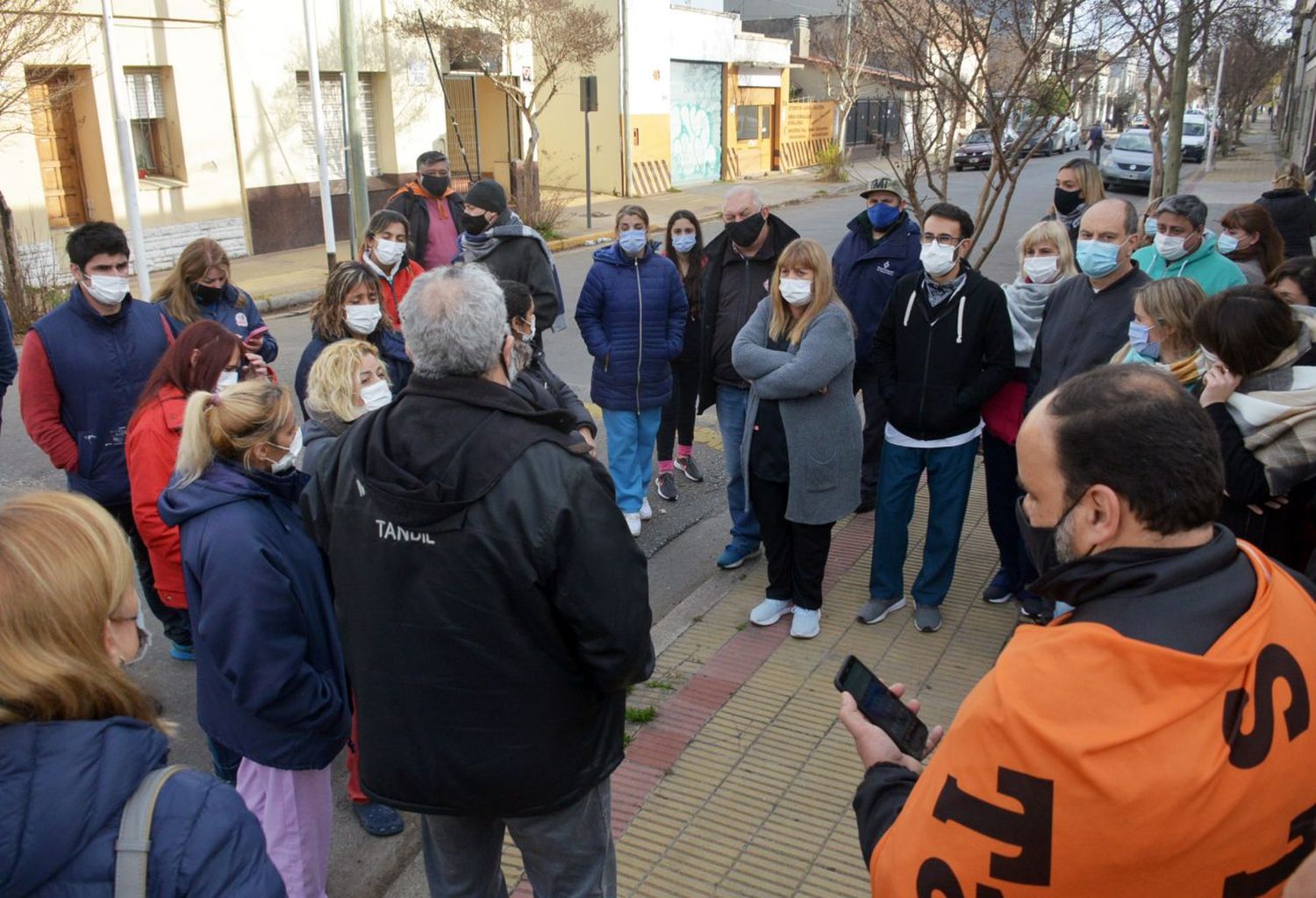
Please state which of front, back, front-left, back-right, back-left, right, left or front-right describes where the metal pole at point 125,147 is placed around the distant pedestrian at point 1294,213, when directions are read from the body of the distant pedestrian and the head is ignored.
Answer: left

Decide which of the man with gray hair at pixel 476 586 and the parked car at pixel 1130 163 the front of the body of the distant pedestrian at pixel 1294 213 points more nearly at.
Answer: the parked car

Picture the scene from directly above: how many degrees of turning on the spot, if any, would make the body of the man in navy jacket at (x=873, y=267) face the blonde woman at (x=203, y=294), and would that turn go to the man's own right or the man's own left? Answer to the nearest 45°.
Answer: approximately 45° to the man's own right

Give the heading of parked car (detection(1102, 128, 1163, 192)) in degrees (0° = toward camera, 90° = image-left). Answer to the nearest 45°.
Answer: approximately 0°

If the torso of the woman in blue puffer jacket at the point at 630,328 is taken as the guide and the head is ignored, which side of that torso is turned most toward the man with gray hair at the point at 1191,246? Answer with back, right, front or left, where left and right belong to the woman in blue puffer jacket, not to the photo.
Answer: left

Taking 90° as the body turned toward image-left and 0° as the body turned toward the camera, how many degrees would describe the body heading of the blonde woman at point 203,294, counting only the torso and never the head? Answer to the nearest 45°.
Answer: approximately 315°

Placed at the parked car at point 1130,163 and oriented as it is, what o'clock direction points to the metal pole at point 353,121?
The metal pole is roughly at 1 o'clock from the parked car.

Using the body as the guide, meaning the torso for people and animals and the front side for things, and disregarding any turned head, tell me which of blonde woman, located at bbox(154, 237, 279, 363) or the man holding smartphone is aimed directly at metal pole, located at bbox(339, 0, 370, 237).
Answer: the man holding smartphone

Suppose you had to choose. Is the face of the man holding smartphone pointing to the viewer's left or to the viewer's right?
to the viewer's left

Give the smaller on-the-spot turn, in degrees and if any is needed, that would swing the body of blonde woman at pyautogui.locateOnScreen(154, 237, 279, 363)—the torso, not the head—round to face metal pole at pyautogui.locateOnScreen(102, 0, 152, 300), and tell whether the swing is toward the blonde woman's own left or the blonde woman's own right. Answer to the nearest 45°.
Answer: approximately 135° to the blonde woman's own left

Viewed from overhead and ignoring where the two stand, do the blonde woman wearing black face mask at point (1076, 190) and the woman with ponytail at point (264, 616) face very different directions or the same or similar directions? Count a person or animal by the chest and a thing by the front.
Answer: very different directions
